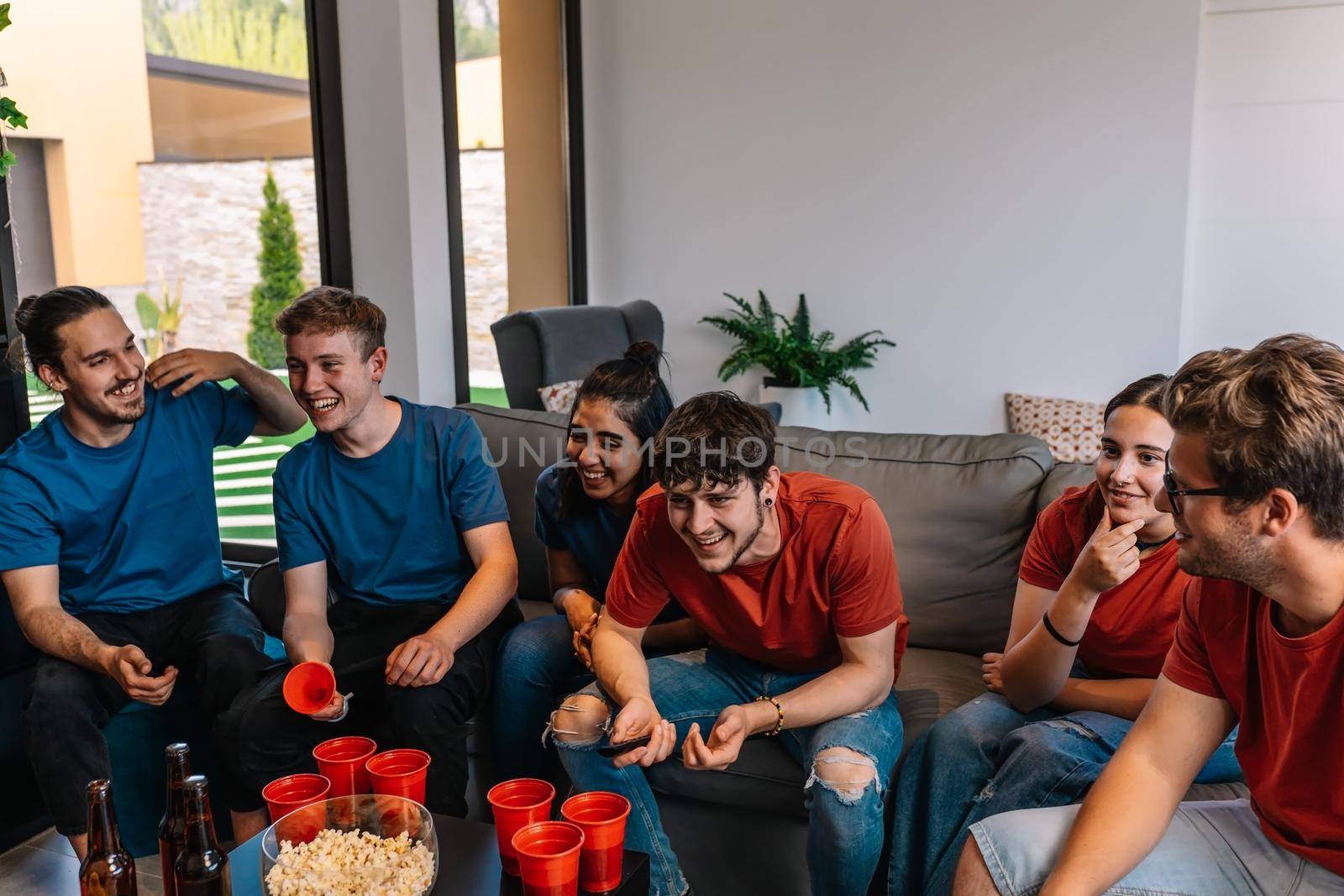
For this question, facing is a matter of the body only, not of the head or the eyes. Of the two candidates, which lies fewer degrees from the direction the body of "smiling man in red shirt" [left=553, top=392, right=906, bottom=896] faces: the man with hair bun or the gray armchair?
the man with hair bun

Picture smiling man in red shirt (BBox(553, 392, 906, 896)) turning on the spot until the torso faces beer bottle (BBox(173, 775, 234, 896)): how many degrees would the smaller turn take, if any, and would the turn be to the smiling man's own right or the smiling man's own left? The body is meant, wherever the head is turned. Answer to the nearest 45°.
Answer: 0° — they already face it

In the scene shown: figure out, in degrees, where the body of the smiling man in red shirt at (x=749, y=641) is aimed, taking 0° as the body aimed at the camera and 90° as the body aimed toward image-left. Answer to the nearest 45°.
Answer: approximately 45°

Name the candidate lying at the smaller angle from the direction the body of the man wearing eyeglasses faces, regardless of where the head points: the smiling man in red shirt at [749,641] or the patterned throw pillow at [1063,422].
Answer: the smiling man in red shirt

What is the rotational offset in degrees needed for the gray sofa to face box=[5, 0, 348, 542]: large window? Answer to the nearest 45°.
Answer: approximately 135° to its right

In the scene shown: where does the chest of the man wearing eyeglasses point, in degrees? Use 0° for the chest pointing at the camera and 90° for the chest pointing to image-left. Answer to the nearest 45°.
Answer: approximately 45°

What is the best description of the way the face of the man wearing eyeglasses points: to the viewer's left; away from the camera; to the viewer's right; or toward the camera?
to the viewer's left

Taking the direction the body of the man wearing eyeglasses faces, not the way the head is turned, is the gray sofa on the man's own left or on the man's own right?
on the man's own right

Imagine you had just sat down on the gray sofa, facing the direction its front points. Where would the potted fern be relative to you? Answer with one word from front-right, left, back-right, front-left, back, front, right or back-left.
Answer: back

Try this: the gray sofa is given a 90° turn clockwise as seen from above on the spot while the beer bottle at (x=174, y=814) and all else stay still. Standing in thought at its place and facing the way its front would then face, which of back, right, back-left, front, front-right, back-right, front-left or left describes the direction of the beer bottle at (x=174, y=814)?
front-left
